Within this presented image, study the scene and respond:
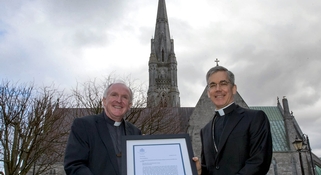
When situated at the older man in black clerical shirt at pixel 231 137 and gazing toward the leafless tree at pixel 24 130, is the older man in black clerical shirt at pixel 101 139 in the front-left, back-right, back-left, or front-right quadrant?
front-left

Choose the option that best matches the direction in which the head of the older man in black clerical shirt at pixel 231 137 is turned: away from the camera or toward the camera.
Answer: toward the camera

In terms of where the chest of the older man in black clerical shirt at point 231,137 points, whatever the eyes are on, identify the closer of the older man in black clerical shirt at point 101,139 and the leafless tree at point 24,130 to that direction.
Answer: the older man in black clerical shirt

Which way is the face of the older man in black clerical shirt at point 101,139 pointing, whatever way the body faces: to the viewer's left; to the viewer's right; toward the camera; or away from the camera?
toward the camera

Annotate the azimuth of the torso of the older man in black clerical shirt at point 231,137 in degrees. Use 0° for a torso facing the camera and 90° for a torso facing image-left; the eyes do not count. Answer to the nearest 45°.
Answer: approximately 45°

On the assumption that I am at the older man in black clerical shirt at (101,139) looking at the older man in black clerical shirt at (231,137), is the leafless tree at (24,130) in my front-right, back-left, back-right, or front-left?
back-left

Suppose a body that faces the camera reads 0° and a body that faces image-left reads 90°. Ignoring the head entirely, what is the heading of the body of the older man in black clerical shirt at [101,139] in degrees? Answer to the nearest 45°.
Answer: approximately 315°

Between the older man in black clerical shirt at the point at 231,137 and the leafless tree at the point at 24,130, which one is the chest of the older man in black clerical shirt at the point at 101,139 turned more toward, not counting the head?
the older man in black clerical shirt

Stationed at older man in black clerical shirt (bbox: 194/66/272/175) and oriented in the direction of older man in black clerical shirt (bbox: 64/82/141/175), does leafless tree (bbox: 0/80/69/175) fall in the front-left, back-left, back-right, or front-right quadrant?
front-right

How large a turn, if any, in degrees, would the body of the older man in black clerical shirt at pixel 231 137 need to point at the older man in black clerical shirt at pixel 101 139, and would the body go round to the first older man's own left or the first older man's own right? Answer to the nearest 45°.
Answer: approximately 45° to the first older man's own right

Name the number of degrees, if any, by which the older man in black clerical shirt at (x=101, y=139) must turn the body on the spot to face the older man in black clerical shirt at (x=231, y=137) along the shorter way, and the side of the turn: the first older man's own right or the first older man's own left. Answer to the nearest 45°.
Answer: approximately 45° to the first older man's own left

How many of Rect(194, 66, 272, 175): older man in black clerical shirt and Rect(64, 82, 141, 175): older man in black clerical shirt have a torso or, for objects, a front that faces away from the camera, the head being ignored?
0

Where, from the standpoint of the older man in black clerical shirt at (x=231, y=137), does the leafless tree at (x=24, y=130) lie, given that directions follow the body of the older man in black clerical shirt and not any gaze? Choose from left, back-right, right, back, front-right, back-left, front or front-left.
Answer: right

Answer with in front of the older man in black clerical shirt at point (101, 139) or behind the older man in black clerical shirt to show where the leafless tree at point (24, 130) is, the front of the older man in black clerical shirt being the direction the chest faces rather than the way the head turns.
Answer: behind
